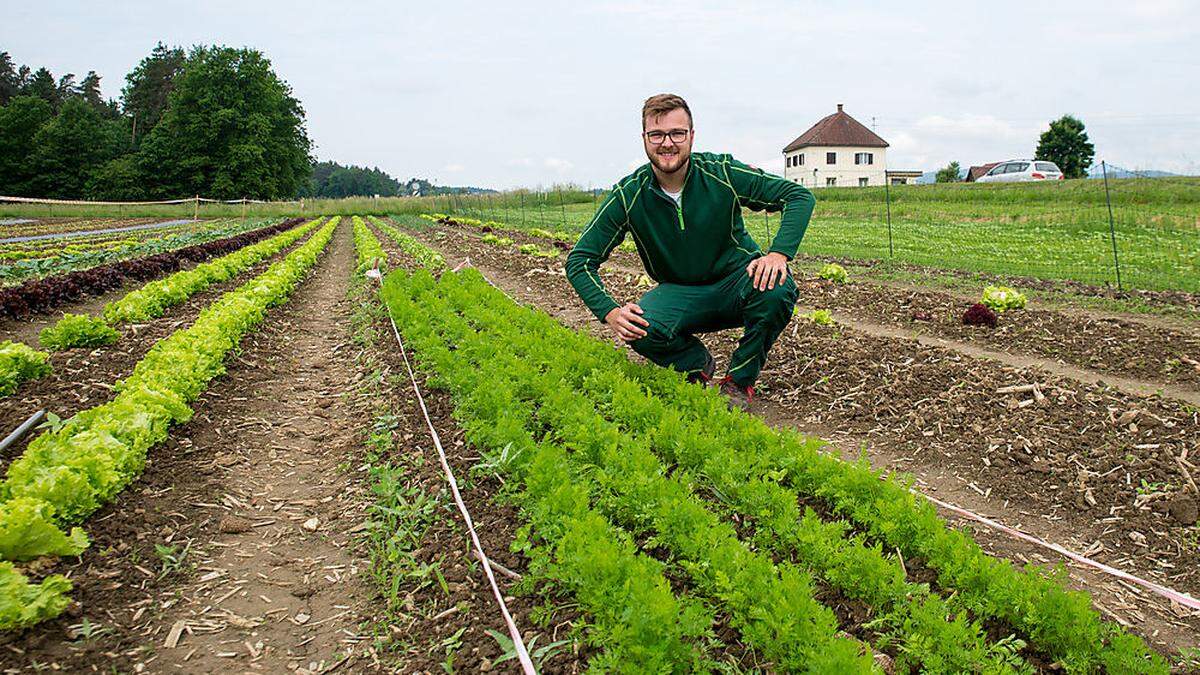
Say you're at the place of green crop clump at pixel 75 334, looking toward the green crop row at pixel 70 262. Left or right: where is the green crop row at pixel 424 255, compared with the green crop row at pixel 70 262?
right

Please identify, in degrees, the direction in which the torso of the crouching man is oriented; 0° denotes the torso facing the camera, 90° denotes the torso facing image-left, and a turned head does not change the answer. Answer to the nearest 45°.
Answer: approximately 0°

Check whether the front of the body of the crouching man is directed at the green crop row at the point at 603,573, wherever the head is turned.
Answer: yes

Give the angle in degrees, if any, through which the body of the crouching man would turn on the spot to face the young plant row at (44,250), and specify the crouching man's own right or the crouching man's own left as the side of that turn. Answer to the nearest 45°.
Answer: approximately 135° to the crouching man's own right

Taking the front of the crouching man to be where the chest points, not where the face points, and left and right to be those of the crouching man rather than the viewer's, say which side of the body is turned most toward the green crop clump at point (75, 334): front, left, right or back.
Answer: right

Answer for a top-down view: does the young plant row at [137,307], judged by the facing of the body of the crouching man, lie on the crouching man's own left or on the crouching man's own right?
on the crouching man's own right
